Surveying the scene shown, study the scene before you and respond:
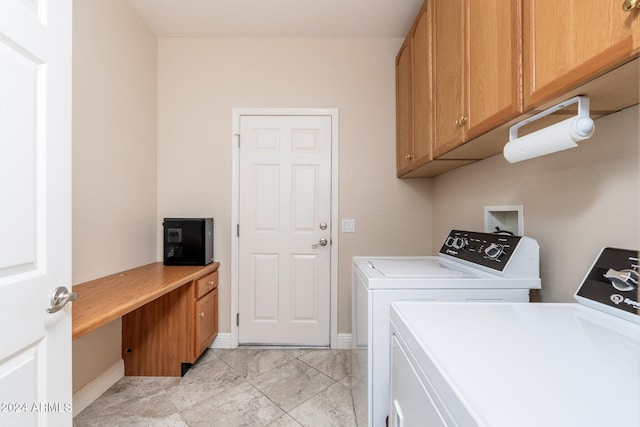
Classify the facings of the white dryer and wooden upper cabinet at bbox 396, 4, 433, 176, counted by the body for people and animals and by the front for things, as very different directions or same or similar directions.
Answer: same or similar directions

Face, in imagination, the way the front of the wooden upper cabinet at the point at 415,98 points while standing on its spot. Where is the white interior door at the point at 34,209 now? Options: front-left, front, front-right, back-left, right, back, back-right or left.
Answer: front-left

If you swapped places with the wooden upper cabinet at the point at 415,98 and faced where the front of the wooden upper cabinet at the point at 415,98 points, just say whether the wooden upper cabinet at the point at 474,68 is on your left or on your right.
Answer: on your left

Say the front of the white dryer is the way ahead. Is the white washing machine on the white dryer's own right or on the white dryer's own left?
on the white dryer's own right

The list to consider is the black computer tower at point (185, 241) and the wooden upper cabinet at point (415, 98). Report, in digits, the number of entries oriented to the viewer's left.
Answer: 1

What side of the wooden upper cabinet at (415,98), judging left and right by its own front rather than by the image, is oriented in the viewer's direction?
left

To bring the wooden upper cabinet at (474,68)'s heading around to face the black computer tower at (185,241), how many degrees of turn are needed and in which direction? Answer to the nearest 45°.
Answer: approximately 45° to its right

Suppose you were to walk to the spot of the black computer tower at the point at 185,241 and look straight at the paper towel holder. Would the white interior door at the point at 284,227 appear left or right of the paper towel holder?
left

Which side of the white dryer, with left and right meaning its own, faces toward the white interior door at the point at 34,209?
front

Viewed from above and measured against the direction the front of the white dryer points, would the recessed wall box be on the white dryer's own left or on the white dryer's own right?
on the white dryer's own right

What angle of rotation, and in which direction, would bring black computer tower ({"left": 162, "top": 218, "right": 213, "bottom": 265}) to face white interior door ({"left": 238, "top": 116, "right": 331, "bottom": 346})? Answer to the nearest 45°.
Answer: approximately 90° to its left

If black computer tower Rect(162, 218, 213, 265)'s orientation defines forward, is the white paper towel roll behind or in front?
in front

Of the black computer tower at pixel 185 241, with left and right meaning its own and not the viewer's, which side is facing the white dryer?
front

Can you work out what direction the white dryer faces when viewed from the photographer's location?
facing the viewer and to the left of the viewer

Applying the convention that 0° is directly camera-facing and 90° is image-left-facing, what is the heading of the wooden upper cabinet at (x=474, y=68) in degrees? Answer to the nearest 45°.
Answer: approximately 45°
